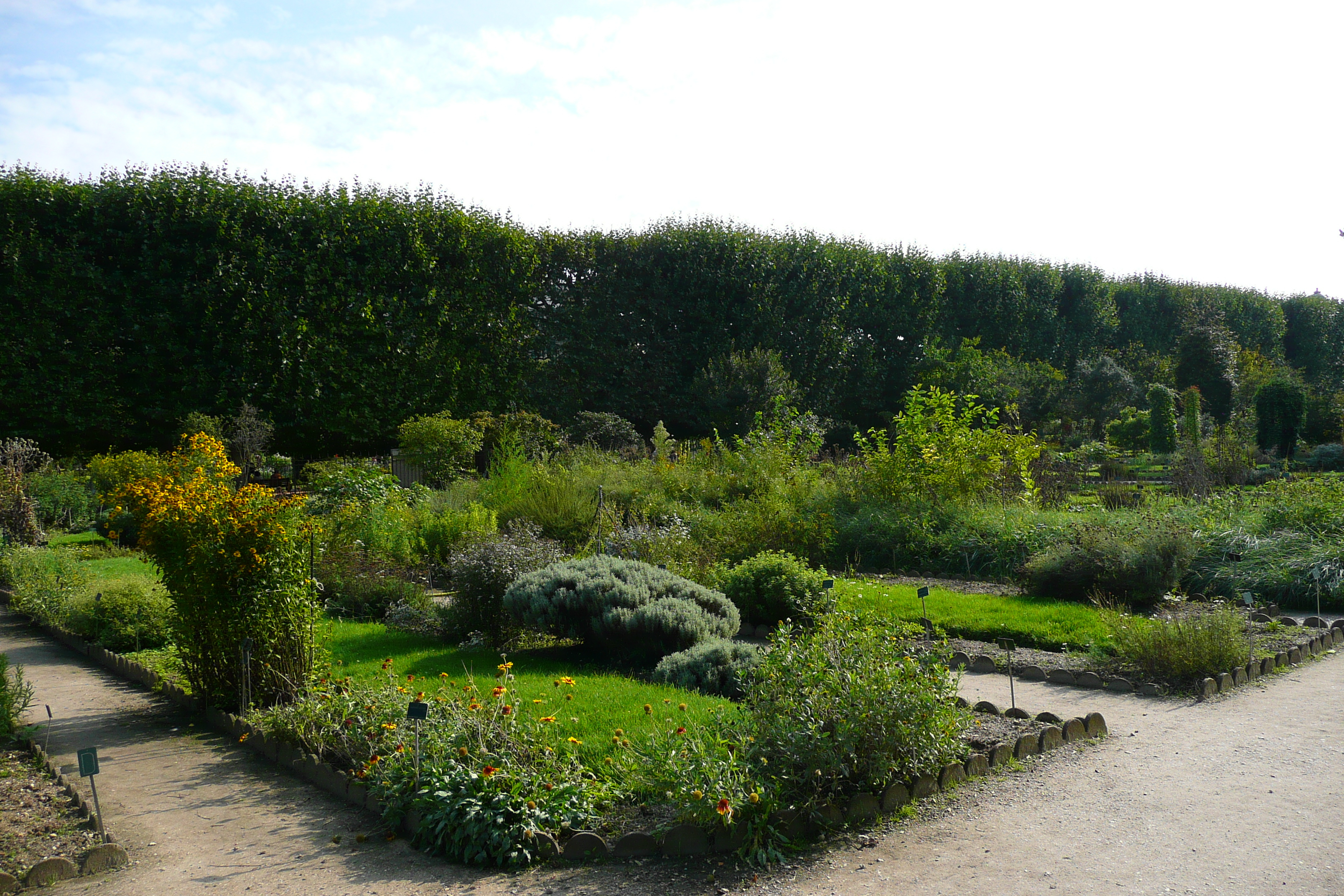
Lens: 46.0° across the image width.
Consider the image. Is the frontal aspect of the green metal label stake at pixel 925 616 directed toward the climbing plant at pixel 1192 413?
no

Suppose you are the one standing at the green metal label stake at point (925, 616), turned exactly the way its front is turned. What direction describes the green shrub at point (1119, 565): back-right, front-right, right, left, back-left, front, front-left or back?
back-left

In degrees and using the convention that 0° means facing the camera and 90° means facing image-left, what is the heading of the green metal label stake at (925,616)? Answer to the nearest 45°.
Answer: approximately 0°
